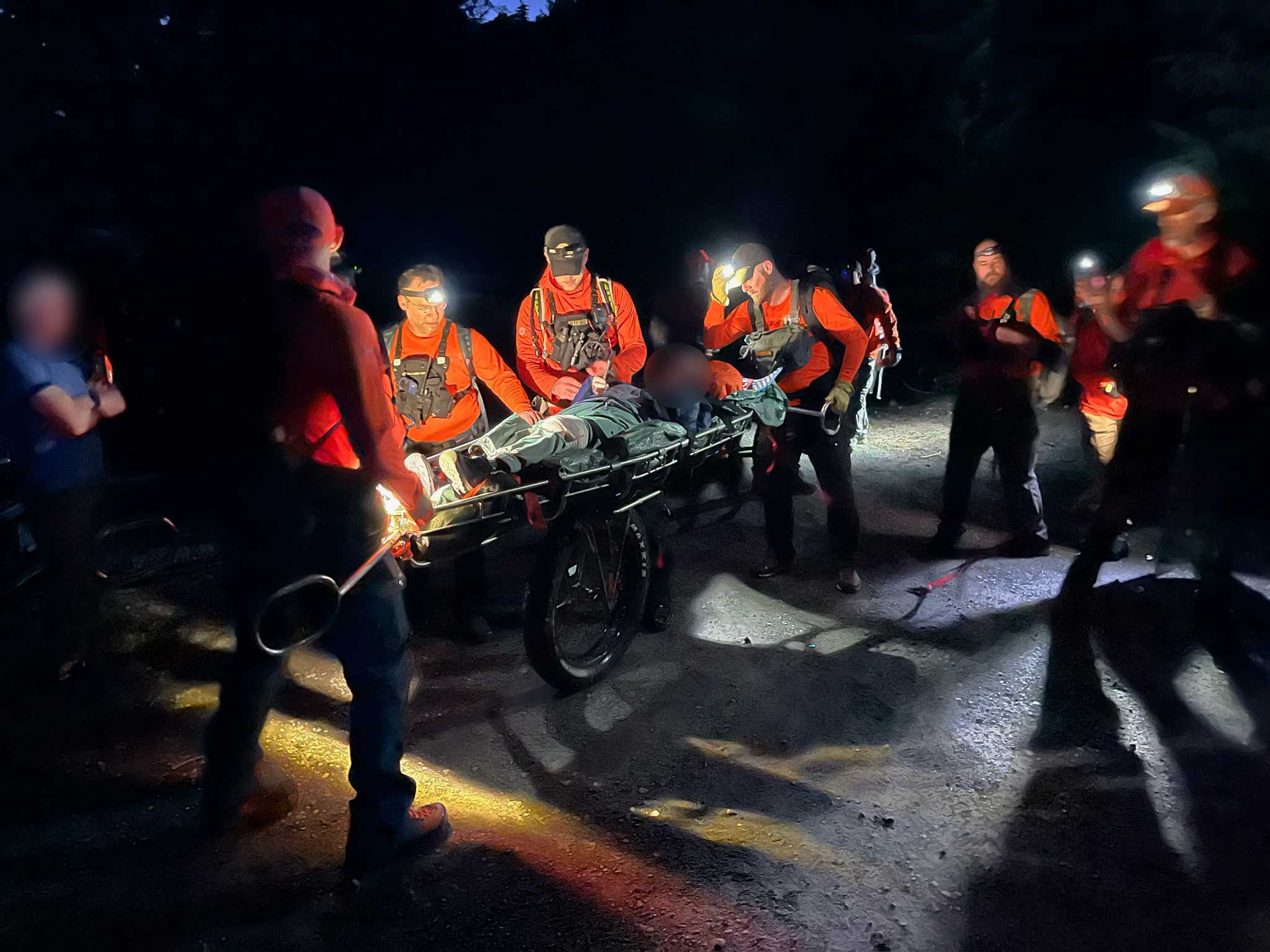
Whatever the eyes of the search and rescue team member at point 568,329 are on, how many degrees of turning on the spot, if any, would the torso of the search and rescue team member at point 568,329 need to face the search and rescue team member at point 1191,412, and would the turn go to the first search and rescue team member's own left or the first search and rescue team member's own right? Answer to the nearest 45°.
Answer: approximately 45° to the first search and rescue team member's own left

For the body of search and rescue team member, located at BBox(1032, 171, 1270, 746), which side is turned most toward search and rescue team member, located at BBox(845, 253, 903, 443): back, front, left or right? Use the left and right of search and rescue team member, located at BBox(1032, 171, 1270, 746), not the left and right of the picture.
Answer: right

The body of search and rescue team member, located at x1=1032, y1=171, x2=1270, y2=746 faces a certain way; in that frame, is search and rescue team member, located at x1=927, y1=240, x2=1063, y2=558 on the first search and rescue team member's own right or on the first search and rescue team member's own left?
on the first search and rescue team member's own right

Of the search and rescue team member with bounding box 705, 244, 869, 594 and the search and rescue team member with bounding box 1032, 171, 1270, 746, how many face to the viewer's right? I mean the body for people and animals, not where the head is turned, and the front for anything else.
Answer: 0

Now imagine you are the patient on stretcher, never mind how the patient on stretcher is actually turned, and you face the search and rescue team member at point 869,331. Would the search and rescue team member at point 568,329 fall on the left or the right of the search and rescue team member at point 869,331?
left

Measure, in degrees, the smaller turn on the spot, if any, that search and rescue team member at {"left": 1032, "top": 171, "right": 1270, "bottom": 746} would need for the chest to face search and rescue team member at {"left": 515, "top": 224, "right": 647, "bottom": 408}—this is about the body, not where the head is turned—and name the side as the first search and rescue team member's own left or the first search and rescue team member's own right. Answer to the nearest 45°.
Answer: approximately 45° to the first search and rescue team member's own right

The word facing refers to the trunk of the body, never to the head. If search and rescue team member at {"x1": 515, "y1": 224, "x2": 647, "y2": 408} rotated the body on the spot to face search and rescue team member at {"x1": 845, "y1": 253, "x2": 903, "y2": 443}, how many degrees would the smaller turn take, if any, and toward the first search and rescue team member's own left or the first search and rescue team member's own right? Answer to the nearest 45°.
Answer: approximately 90° to the first search and rescue team member's own left

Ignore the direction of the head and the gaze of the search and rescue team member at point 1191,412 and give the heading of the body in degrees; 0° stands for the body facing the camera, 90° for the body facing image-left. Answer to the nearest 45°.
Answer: approximately 45°

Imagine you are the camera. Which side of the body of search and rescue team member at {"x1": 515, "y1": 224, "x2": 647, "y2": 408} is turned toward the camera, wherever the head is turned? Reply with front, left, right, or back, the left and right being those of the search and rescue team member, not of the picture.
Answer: front

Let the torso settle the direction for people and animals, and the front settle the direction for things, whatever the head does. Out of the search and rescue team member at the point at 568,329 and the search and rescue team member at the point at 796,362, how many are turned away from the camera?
0

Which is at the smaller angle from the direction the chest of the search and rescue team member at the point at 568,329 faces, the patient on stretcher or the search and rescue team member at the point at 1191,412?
the patient on stretcher

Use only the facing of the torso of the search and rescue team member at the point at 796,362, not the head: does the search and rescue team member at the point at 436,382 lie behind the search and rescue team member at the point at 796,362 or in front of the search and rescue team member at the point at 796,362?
in front

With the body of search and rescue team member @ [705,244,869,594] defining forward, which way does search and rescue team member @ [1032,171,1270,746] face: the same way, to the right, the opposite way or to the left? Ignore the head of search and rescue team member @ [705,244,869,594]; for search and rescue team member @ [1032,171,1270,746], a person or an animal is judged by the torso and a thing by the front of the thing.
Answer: the same way

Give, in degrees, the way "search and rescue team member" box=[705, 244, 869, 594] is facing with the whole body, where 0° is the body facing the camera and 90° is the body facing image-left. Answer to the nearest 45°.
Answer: approximately 45°

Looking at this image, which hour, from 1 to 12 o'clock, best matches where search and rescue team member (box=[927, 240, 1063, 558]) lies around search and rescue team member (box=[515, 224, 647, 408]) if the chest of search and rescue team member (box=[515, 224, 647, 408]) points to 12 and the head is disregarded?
search and rescue team member (box=[927, 240, 1063, 558]) is roughly at 9 o'clock from search and rescue team member (box=[515, 224, 647, 408]).

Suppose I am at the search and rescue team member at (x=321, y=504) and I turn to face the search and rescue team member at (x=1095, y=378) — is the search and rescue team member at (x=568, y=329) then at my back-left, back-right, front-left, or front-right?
front-left
